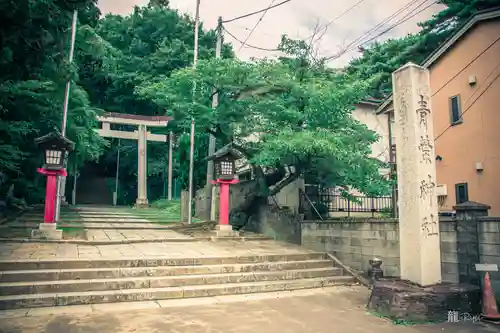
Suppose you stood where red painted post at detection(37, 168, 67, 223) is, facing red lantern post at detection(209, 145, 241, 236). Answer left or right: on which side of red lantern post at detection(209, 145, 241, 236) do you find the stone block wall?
right

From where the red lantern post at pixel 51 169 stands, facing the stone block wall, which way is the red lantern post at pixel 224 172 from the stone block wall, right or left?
left

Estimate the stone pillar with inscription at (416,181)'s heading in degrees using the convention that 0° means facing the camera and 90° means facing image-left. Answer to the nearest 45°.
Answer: approximately 315°

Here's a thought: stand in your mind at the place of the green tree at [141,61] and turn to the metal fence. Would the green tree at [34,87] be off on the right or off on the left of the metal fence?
right

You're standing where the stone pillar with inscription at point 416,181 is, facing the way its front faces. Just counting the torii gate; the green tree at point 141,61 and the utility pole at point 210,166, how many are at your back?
3

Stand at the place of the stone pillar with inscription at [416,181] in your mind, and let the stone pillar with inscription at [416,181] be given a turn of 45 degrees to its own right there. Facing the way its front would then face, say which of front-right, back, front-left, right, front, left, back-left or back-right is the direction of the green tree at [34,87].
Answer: right

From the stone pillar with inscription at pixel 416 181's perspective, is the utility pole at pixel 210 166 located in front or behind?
behind

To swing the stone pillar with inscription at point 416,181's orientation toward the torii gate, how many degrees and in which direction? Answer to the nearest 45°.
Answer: approximately 180°

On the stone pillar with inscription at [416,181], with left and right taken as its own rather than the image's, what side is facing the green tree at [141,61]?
back
